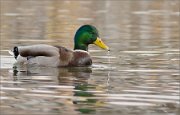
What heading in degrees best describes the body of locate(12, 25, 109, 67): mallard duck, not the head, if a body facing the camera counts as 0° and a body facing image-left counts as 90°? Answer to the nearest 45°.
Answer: approximately 270°
